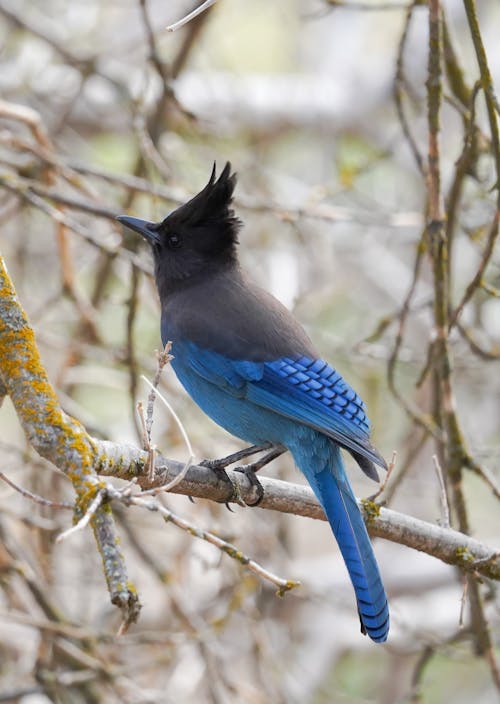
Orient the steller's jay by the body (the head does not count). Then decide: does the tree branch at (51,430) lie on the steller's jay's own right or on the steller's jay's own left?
on the steller's jay's own left

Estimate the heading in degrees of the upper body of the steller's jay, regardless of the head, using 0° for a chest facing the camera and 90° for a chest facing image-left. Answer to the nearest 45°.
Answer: approximately 90°

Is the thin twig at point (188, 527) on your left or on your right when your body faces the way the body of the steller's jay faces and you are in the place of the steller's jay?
on your left
